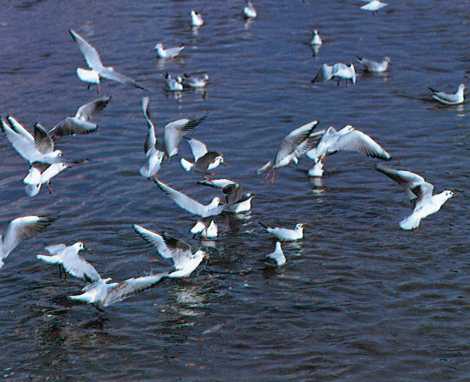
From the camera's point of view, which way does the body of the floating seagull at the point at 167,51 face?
to the viewer's left

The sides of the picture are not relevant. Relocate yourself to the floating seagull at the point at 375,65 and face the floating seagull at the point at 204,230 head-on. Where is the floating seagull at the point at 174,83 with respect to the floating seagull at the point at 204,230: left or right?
right

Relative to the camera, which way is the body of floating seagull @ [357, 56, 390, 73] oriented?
to the viewer's right

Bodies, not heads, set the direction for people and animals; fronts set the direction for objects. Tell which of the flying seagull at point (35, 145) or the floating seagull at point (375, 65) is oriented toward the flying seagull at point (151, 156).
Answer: the flying seagull at point (35, 145)

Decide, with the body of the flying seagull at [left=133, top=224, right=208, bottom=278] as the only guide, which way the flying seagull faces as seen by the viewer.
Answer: to the viewer's right

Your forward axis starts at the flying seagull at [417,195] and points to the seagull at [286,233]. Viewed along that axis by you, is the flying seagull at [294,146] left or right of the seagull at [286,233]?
right
